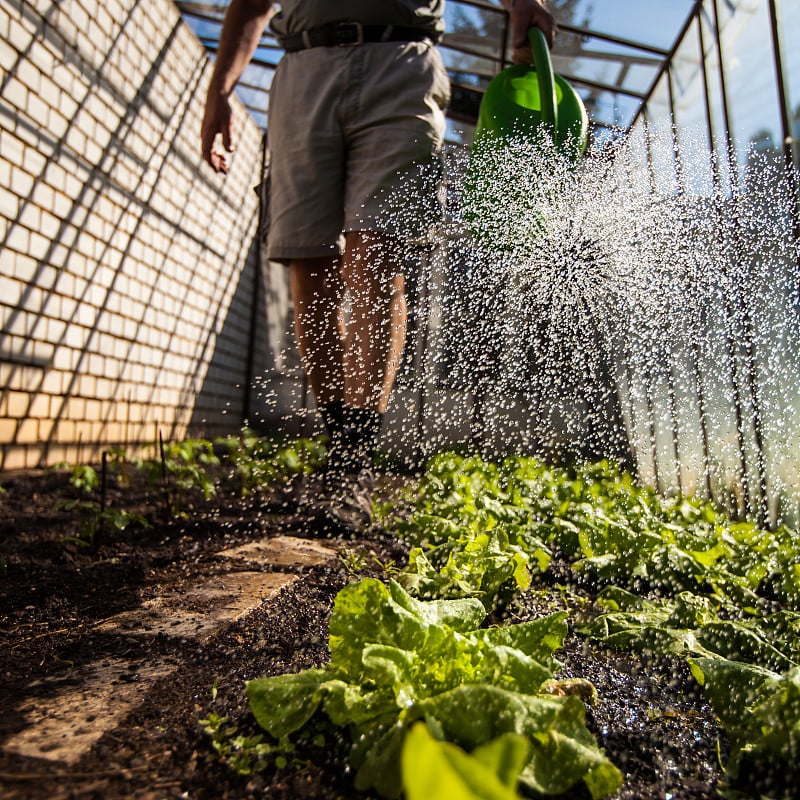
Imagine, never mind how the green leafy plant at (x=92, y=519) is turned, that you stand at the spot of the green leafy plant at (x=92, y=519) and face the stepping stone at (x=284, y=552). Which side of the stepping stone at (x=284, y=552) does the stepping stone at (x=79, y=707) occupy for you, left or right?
right

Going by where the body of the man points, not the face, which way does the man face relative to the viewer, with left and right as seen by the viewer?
facing the viewer
